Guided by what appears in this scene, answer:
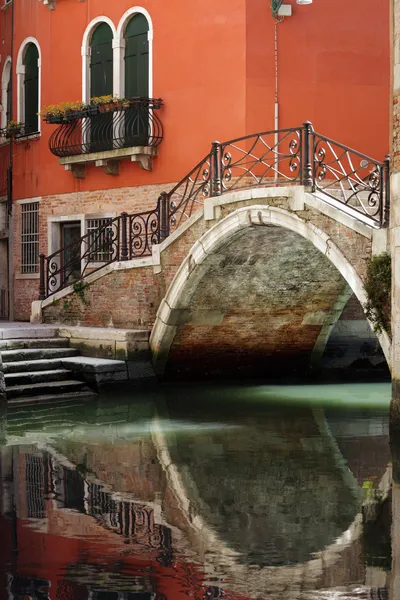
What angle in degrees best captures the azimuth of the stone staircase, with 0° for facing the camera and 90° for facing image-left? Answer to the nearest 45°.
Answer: approximately 0°

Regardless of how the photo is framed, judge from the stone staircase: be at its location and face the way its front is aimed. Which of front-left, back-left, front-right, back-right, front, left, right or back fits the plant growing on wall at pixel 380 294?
front-left

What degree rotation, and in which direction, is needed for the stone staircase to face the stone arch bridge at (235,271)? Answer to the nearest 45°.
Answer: approximately 90° to its left

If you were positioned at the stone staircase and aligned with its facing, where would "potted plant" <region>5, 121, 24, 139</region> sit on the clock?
The potted plant is roughly at 6 o'clock from the stone staircase.
